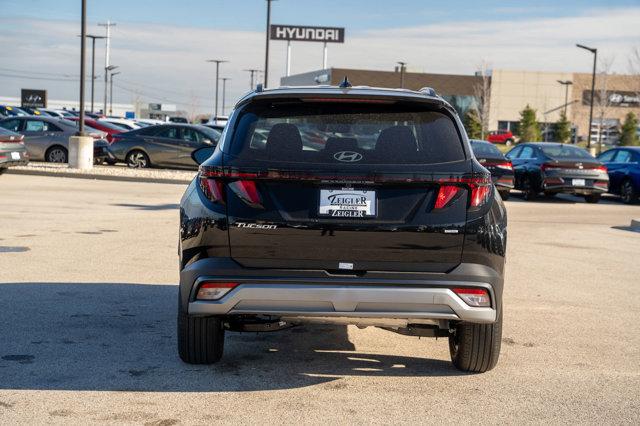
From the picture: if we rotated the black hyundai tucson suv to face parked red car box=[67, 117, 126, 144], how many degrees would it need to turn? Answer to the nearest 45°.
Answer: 0° — it already faces it

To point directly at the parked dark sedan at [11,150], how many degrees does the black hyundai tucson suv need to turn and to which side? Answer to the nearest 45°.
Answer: approximately 45° to its left

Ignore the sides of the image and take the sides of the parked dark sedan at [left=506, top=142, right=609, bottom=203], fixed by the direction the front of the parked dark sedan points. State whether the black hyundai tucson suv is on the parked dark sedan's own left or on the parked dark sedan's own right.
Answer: on the parked dark sedan's own left

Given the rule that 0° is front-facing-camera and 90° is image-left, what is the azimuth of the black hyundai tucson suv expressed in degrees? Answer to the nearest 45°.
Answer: approximately 180°

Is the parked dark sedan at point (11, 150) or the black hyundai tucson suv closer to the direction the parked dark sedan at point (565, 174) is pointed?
the parked dark sedan

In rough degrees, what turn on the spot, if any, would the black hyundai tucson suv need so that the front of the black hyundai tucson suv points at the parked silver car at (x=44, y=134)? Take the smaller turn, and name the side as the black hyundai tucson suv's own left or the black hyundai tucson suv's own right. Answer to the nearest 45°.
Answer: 0° — it already faces it

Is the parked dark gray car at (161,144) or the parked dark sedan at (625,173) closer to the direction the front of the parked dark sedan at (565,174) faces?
the parked dark gray car

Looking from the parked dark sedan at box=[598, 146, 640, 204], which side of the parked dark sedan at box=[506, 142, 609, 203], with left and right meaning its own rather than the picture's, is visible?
right

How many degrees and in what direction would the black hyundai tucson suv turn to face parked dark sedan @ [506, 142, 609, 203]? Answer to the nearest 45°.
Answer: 0° — it already faces it

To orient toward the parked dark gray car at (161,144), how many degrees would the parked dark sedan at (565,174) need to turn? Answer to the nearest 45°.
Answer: approximately 45° to its left

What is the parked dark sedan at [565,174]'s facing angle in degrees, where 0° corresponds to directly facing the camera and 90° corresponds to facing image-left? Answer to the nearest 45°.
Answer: approximately 135°
